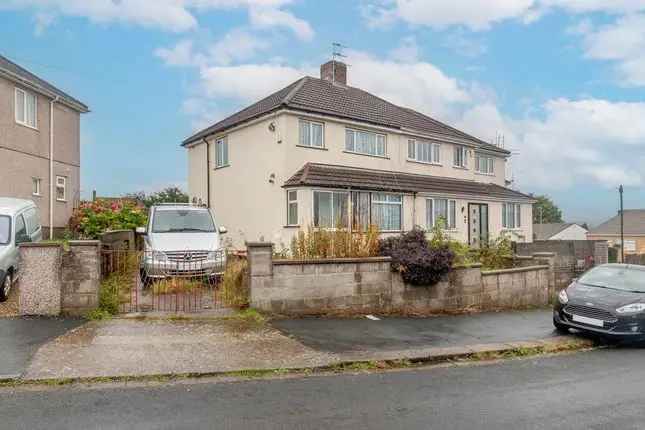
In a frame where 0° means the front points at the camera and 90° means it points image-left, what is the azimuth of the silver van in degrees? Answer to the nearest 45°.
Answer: approximately 0°

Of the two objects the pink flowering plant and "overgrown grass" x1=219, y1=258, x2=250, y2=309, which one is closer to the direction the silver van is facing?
the overgrown grass

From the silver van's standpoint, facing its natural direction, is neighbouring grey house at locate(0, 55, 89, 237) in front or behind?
behind

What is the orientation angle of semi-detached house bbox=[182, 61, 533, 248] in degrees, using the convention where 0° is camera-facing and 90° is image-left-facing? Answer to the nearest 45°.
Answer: approximately 315°

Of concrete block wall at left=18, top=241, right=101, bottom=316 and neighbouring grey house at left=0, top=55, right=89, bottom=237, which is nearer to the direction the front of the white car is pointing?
the concrete block wall

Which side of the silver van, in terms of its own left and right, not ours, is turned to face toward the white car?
right

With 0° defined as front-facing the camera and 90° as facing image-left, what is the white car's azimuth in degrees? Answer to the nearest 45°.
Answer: approximately 45°

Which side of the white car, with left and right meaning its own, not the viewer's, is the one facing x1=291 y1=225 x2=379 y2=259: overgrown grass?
left

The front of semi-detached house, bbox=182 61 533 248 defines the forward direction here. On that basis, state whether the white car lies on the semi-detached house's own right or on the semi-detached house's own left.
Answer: on the semi-detached house's own right
